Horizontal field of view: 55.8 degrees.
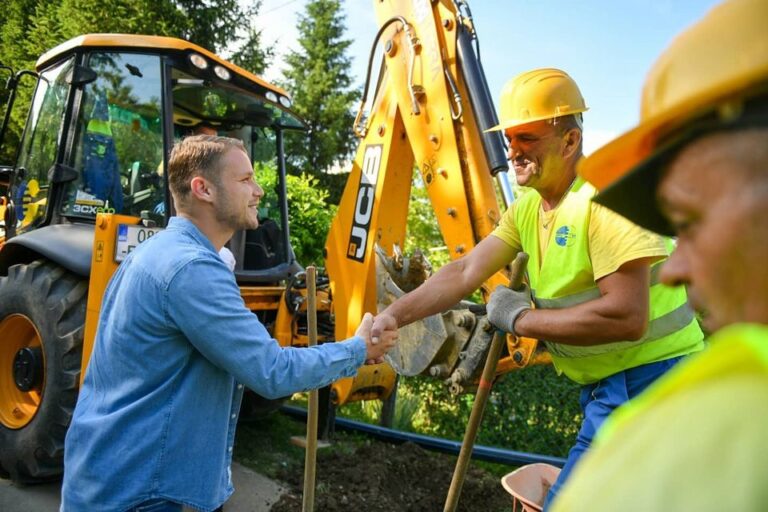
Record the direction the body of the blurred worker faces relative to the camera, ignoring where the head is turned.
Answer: to the viewer's left

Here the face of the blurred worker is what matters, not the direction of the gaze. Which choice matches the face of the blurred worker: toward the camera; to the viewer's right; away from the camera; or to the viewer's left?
to the viewer's left

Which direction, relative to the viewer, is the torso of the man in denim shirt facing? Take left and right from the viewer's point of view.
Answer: facing to the right of the viewer

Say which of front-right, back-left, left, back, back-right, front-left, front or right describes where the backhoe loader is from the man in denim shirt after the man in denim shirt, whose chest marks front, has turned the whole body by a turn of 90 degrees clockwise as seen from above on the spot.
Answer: back

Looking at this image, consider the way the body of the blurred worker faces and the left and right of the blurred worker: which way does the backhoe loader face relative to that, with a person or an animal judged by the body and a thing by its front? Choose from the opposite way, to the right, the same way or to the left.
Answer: the same way

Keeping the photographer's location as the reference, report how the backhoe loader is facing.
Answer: facing away from the viewer and to the left of the viewer

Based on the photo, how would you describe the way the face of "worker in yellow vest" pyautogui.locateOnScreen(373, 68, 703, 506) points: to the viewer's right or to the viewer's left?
to the viewer's left

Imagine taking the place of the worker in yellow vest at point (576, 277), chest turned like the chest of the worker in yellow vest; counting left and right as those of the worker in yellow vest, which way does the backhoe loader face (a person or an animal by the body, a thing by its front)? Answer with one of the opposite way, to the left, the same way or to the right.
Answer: to the right

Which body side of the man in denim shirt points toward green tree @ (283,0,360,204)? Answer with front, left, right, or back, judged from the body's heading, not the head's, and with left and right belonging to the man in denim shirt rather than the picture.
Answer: left

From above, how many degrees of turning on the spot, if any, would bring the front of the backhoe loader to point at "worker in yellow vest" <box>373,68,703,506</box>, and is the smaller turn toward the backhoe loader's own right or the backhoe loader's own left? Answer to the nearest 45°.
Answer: approximately 180°

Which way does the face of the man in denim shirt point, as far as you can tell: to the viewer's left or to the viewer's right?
to the viewer's right

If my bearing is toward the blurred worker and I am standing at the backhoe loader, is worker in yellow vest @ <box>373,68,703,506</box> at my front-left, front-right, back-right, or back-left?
front-left

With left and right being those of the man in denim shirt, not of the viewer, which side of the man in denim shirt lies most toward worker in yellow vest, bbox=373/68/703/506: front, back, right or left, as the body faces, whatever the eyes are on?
front

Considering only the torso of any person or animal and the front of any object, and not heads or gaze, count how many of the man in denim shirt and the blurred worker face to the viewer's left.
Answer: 1

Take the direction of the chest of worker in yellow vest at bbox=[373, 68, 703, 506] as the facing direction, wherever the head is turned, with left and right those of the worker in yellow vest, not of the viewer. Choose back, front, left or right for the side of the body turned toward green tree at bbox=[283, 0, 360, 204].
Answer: right
